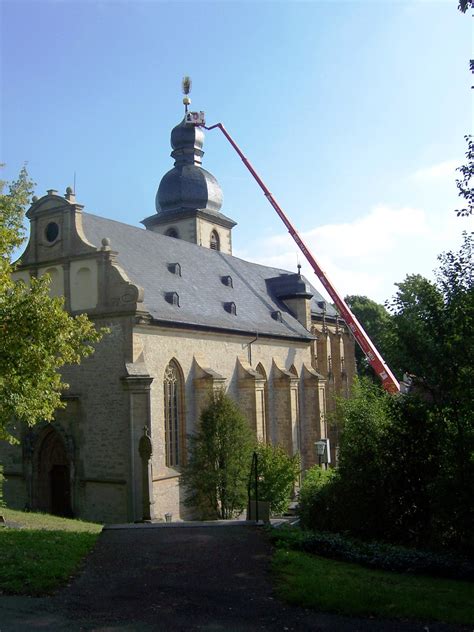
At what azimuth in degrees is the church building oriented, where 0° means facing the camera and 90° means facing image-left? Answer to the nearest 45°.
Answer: approximately 45°

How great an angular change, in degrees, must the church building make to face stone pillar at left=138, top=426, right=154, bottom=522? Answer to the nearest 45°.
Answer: approximately 45° to its left

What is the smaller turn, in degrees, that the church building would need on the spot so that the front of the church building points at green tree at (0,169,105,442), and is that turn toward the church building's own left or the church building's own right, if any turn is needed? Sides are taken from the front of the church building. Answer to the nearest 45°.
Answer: approximately 45° to the church building's own left
